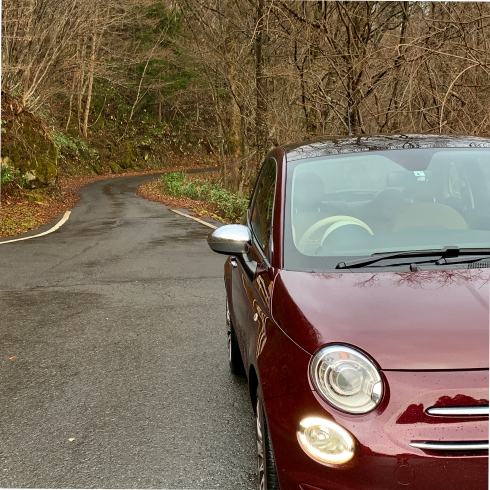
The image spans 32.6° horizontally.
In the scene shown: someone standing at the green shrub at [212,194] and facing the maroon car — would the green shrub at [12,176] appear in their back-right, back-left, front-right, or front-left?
back-right

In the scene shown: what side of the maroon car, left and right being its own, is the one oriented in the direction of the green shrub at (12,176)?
back

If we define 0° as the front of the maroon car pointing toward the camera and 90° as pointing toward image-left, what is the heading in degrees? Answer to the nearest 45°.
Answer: approximately 315°
